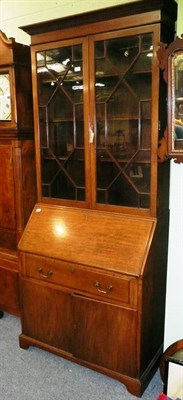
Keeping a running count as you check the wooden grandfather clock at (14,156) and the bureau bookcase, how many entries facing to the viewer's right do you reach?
0

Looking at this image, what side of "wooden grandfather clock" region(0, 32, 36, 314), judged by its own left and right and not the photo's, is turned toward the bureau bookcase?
left

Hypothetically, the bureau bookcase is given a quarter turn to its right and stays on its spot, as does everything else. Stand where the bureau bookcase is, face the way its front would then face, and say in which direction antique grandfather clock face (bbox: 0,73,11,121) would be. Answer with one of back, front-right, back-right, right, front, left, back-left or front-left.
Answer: front

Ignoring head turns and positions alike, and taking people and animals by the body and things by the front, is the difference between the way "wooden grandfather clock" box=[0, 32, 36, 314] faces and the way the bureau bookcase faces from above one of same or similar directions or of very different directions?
same or similar directions

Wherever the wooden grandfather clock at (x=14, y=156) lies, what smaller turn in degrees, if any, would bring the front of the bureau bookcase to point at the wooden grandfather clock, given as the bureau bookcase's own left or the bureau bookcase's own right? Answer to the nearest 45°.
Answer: approximately 90° to the bureau bookcase's own right

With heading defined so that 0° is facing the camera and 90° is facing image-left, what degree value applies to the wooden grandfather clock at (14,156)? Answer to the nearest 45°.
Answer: approximately 45°

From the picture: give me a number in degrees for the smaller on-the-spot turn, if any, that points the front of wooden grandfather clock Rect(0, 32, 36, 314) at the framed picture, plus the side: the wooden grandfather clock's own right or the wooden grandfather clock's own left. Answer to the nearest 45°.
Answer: approximately 90° to the wooden grandfather clock's own left

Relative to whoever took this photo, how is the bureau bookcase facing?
facing the viewer and to the left of the viewer
